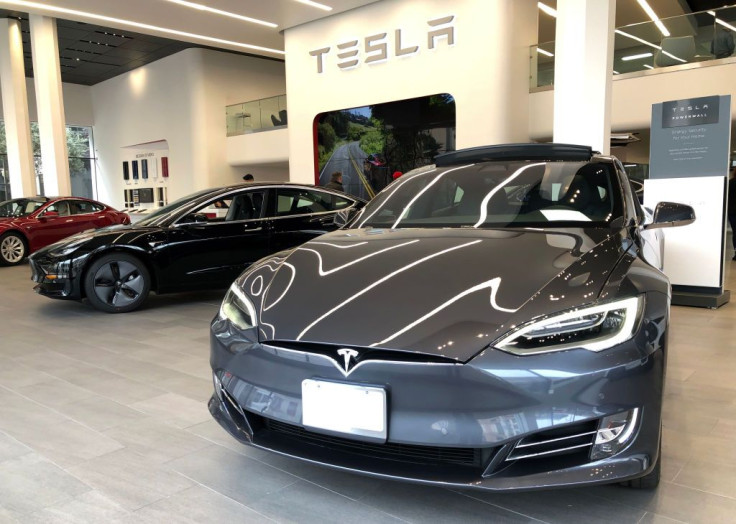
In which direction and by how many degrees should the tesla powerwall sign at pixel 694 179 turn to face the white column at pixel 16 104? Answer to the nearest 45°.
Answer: approximately 90° to its right

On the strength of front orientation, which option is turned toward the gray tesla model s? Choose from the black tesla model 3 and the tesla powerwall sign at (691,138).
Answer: the tesla powerwall sign

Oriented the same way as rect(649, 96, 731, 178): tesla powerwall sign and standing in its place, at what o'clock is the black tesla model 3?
The black tesla model 3 is roughly at 2 o'clock from the tesla powerwall sign.

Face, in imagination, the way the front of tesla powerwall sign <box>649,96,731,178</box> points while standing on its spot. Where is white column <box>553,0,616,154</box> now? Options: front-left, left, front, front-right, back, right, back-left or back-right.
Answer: back-right

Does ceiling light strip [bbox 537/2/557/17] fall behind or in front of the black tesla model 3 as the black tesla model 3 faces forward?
behind

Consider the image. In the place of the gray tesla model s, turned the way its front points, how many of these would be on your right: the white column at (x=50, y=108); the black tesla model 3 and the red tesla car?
3

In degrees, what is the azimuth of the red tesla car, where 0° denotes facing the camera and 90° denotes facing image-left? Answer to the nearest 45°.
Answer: approximately 45°

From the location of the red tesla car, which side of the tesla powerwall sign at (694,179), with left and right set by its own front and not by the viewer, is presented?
right

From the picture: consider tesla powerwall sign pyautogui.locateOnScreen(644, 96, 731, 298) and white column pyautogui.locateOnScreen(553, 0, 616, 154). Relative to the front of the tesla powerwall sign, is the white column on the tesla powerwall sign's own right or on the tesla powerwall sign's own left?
on the tesla powerwall sign's own right

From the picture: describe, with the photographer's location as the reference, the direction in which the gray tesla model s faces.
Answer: facing the viewer and to the left of the viewer

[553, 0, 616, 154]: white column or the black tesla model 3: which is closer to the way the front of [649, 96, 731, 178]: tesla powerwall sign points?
the black tesla model 3

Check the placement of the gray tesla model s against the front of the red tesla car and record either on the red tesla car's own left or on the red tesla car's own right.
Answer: on the red tesla car's own left

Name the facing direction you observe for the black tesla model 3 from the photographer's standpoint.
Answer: facing to the left of the viewer

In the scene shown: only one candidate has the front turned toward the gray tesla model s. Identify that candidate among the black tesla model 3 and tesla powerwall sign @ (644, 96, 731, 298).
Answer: the tesla powerwall sign
